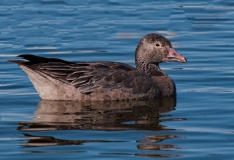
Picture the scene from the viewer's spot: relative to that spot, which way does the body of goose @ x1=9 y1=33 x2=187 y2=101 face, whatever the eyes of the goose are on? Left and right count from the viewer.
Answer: facing to the right of the viewer
